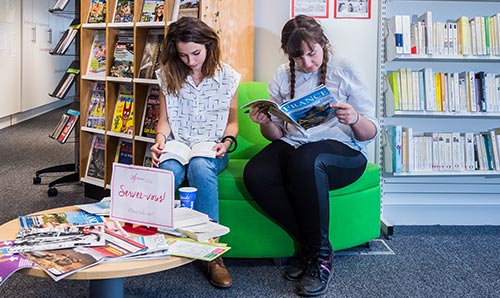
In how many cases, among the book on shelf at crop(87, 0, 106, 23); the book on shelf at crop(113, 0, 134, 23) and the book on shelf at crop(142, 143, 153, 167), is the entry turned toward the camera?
3

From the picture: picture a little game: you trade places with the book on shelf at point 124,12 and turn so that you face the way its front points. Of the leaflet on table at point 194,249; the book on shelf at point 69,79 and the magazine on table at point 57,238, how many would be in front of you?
2

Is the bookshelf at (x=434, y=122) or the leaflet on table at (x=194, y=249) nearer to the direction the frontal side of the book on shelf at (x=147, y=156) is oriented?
the leaflet on table

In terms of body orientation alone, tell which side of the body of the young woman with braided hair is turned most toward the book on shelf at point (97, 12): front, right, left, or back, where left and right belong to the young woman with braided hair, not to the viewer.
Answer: right

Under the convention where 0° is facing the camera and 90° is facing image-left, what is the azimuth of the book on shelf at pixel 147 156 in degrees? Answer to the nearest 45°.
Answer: approximately 0°

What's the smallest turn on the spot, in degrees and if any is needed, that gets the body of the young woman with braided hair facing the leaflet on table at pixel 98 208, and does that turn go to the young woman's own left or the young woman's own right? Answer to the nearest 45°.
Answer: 0° — they already face it

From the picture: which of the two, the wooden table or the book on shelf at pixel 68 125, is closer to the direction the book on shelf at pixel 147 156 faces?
the wooden table
